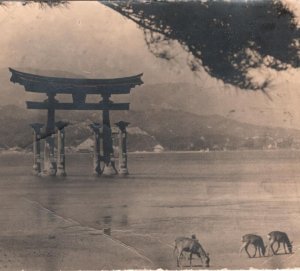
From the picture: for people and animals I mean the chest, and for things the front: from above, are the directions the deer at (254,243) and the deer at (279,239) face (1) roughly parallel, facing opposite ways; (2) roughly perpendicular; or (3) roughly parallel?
roughly parallel

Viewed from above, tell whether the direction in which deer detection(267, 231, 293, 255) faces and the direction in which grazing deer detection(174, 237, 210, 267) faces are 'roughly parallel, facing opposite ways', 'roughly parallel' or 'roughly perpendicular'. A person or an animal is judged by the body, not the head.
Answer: roughly parallel

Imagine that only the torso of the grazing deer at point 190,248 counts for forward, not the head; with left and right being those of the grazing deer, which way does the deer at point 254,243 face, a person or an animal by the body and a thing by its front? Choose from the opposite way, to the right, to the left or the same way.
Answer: the same way

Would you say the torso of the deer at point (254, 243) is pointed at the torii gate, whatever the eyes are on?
no
